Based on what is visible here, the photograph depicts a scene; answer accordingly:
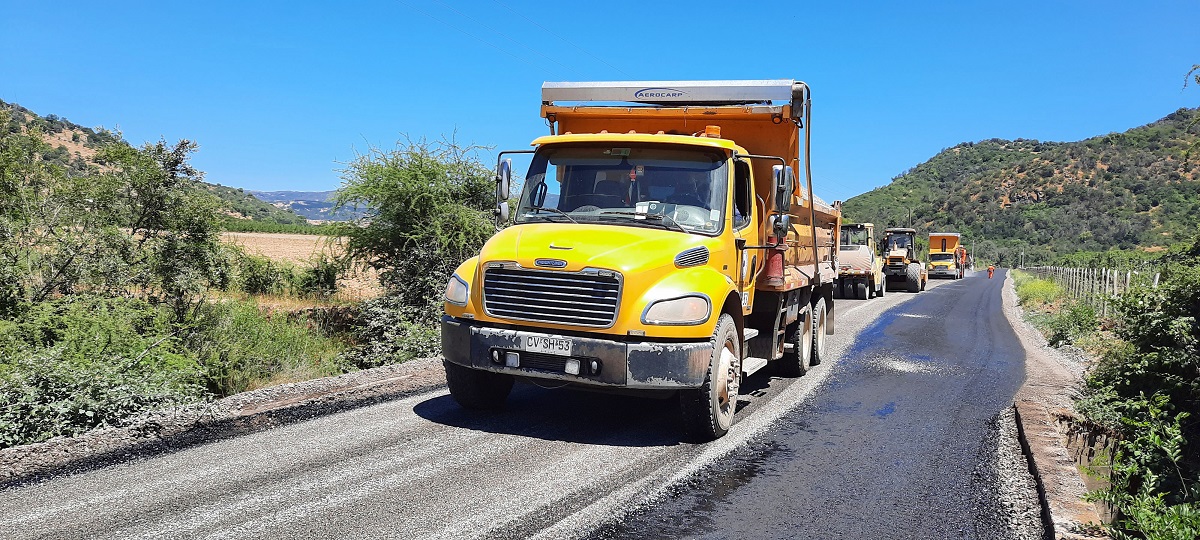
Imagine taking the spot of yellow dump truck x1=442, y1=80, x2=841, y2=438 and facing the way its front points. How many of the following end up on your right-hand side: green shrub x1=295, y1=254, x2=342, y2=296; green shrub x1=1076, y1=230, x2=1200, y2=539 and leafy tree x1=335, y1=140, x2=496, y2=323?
2

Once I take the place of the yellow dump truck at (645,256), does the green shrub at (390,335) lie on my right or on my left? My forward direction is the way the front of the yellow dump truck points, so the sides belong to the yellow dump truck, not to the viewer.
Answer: on my right

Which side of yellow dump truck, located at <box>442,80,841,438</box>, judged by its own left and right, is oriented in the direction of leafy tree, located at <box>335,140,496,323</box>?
right

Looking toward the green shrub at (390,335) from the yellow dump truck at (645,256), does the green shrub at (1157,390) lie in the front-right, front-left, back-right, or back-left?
back-right

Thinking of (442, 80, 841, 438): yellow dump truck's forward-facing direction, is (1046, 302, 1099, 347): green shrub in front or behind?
behind

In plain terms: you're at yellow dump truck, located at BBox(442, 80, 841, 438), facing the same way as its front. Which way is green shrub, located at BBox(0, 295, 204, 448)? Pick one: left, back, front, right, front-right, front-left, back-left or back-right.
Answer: front-right

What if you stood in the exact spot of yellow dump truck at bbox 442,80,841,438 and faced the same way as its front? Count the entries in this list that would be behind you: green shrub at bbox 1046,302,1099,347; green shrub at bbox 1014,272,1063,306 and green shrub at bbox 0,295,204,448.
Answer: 2

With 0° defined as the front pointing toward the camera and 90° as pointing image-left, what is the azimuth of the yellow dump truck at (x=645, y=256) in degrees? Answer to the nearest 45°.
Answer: approximately 45°

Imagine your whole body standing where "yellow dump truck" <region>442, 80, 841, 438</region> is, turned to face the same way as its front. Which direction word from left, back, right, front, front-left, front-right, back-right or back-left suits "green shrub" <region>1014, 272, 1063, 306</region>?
back

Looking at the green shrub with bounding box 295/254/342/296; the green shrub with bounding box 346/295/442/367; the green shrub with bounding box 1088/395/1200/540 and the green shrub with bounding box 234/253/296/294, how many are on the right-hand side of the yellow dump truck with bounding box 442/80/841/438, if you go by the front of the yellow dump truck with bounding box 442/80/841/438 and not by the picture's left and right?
3

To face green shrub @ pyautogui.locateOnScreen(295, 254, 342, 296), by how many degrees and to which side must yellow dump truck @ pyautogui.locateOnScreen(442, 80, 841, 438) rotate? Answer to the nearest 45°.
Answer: approximately 90° to its right

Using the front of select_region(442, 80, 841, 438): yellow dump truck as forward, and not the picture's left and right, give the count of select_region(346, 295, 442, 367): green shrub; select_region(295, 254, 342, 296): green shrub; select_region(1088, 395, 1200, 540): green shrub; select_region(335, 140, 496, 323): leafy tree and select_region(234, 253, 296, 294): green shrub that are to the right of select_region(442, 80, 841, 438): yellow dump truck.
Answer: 4

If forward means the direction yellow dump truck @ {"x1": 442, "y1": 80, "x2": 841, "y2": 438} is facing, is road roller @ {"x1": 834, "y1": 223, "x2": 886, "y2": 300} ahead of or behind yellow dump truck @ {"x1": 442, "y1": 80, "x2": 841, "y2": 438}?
behind
